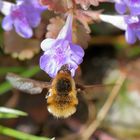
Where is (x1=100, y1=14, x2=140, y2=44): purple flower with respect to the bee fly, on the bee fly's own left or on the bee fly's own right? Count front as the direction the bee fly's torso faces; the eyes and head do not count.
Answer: on the bee fly's own right

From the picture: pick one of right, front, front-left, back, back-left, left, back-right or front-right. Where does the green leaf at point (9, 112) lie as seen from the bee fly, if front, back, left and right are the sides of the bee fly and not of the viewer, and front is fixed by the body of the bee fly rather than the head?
front-left

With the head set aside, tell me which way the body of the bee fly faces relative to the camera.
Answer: away from the camera

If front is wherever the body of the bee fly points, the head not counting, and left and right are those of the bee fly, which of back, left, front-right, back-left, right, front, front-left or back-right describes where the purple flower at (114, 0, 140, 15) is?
front-right

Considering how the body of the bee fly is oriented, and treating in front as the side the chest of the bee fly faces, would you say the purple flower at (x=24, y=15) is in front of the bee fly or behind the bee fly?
in front
